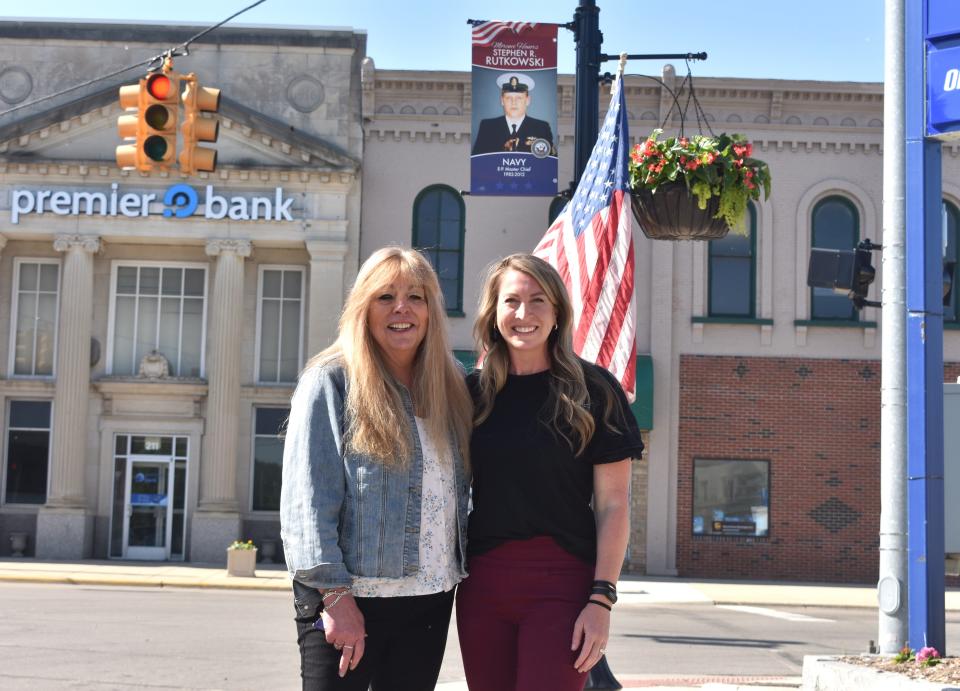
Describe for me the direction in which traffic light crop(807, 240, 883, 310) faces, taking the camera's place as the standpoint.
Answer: facing to the left of the viewer

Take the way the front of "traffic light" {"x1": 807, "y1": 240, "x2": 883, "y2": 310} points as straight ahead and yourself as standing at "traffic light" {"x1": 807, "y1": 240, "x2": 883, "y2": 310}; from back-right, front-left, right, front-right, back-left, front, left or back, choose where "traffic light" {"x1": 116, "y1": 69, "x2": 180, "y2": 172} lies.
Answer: front

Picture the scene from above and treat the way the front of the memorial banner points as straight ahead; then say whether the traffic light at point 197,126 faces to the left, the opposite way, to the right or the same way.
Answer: to the left

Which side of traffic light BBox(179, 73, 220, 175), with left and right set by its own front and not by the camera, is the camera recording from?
right

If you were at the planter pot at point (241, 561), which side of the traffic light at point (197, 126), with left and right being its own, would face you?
left

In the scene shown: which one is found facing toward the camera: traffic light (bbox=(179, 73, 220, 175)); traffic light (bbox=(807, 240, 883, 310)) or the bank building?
the bank building

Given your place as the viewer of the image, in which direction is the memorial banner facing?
facing the viewer

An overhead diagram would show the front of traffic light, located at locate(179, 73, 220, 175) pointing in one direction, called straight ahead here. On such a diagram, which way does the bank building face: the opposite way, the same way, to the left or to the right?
to the right

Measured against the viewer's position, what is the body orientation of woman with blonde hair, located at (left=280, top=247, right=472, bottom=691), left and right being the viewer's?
facing the viewer and to the right of the viewer

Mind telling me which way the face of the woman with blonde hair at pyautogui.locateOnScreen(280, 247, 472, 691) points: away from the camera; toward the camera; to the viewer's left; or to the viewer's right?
toward the camera

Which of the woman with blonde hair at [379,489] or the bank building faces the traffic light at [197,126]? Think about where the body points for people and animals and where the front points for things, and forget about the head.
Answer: the bank building

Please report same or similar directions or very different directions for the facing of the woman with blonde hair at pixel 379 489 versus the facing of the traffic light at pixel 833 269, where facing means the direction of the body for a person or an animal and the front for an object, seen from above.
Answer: very different directions
